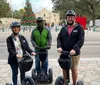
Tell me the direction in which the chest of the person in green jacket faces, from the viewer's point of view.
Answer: toward the camera

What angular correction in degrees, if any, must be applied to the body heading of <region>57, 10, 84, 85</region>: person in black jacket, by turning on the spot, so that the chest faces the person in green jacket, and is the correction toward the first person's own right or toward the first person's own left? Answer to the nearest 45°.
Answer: approximately 90° to the first person's own right

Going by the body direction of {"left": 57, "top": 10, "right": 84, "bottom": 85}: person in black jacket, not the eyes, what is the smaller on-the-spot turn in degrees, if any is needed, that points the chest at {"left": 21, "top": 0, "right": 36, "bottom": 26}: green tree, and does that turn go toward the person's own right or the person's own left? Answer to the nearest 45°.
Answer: approximately 135° to the person's own right

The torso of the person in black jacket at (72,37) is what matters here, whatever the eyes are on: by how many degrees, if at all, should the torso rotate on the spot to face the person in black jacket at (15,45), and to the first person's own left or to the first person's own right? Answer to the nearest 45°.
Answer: approximately 45° to the first person's own right

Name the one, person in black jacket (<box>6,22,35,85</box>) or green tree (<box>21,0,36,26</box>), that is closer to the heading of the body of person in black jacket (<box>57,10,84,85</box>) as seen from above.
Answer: the person in black jacket

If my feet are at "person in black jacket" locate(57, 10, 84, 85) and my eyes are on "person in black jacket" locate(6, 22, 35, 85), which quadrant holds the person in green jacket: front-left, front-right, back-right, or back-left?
front-right

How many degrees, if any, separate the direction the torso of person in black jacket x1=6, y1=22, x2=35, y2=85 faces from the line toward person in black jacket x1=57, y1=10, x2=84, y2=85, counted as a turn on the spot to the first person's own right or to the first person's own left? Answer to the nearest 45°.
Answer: approximately 45° to the first person's own left

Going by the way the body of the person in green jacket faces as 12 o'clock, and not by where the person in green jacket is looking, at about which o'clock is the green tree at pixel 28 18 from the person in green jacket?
The green tree is roughly at 6 o'clock from the person in green jacket.

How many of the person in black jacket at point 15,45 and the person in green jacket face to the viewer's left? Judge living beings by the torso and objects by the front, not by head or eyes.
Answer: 0

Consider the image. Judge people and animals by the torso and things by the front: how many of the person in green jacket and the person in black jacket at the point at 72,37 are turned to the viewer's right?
0

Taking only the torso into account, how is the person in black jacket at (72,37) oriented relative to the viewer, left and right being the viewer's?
facing the viewer and to the left of the viewer

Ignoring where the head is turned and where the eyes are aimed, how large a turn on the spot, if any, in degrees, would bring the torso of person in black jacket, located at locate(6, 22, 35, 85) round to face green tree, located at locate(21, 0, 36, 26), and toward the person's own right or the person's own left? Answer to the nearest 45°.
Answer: approximately 135° to the person's own left
